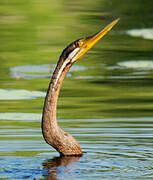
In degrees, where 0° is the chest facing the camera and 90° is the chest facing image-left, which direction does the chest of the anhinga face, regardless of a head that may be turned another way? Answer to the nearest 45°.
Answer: approximately 270°
